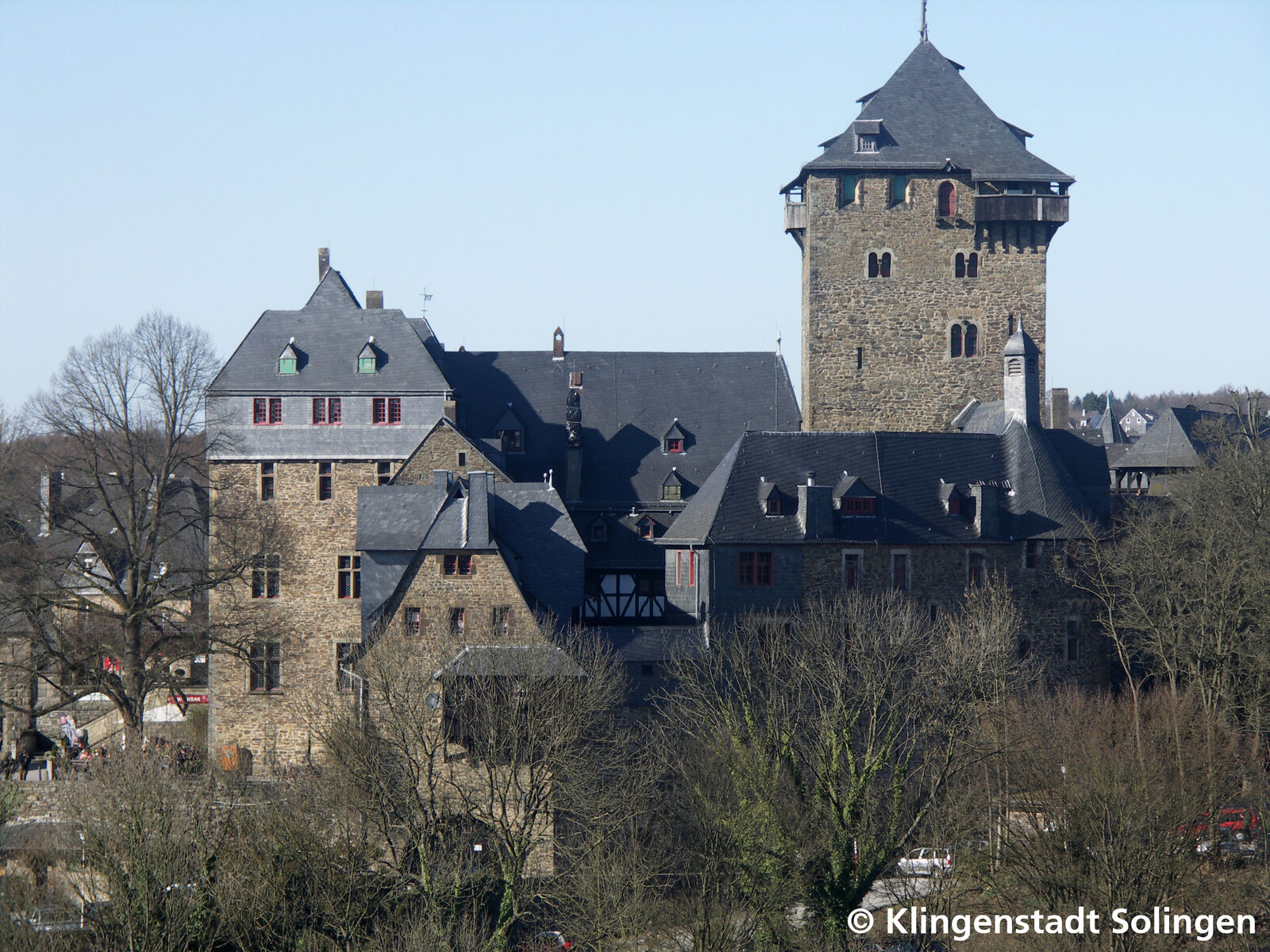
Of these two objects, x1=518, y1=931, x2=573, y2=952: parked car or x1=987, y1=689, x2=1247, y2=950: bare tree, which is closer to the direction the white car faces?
the parked car

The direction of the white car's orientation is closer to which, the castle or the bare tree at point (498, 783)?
the bare tree

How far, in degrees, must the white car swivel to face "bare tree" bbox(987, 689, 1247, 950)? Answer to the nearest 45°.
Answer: approximately 135° to its left

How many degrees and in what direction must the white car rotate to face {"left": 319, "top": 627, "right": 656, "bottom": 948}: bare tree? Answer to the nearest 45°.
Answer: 0° — it already faces it

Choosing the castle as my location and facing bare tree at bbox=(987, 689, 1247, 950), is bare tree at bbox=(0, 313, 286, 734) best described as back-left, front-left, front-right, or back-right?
back-right

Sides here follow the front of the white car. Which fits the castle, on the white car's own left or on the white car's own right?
on the white car's own right

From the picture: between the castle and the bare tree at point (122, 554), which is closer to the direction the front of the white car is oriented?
the bare tree

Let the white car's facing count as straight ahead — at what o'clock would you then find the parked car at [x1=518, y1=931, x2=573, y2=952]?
The parked car is roughly at 11 o'clock from the white car.

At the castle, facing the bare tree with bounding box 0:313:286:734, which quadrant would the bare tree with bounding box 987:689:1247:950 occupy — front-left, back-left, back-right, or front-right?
back-left

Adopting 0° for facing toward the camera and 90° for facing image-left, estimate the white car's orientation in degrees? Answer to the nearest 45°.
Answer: approximately 90°
